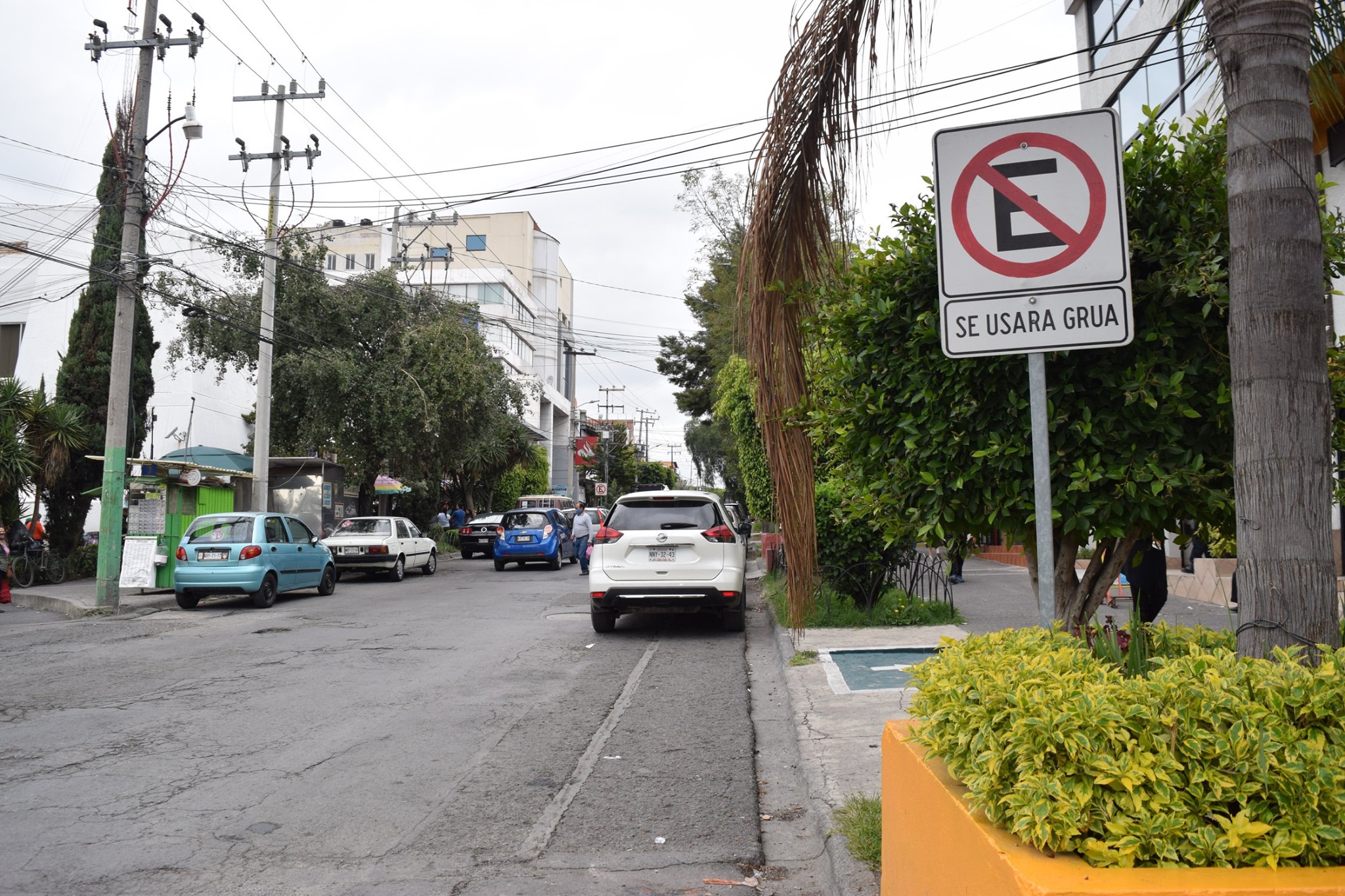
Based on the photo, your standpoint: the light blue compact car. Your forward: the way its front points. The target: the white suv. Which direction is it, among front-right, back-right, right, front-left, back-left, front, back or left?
right

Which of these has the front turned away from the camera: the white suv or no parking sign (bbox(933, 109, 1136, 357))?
the white suv

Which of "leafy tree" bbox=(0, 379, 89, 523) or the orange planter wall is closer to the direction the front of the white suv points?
the leafy tree

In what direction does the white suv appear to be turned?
away from the camera

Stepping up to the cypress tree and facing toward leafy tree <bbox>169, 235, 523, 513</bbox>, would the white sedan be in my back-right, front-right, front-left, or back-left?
front-right

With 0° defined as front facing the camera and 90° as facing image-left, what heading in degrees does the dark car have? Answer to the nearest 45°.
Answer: approximately 225°

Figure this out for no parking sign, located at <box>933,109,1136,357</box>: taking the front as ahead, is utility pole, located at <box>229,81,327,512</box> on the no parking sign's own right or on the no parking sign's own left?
on the no parking sign's own right

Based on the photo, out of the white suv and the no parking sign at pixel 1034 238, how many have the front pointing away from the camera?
1

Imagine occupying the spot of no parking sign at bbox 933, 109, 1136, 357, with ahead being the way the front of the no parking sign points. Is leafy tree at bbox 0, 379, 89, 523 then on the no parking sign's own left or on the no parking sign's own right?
on the no parking sign's own right

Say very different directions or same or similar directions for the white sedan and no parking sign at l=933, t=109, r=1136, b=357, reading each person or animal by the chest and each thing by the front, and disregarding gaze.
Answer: very different directions

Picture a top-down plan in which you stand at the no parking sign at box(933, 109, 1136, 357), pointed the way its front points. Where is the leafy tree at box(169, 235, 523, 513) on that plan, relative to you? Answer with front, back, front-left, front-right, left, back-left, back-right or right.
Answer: back-right

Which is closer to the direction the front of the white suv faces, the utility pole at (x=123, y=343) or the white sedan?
the white sedan

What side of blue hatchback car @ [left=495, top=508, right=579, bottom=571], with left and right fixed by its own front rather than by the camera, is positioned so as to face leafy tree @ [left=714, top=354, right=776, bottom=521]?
right

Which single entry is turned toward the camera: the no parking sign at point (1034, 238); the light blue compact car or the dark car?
the no parking sign
